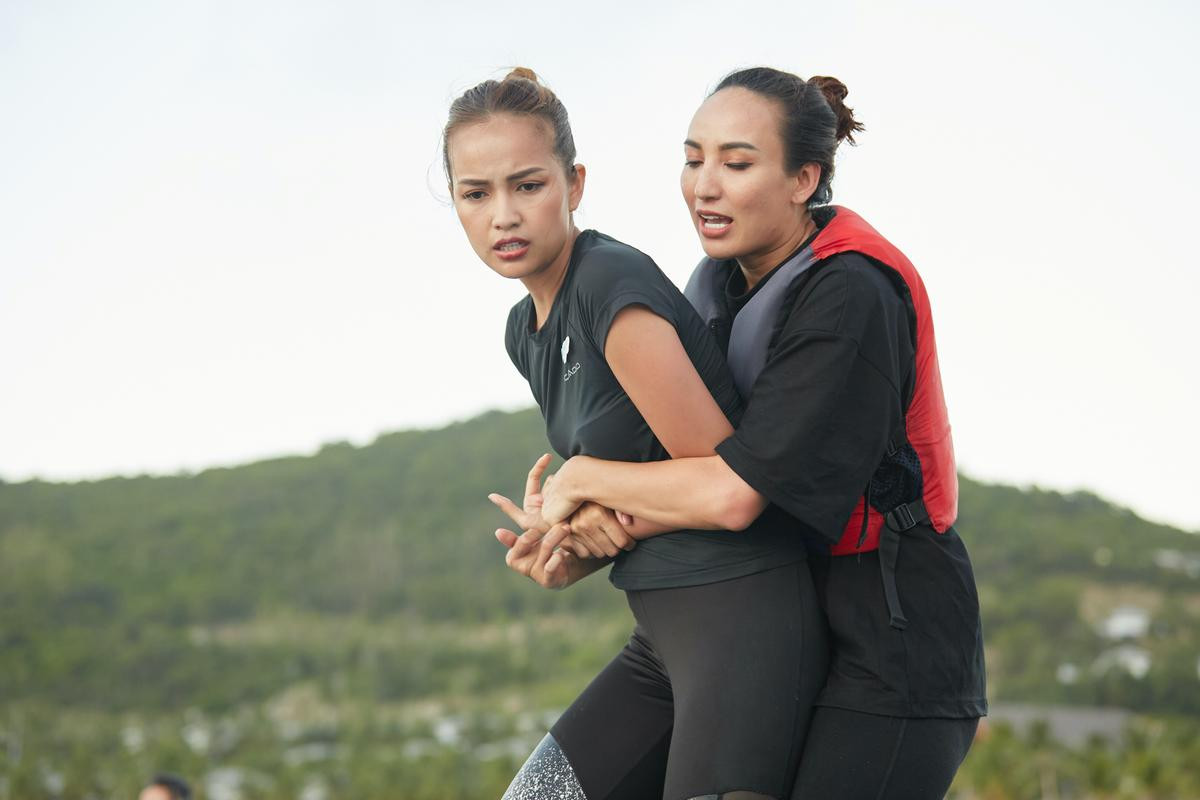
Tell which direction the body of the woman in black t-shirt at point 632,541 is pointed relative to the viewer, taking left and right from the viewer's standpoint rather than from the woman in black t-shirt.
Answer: facing the viewer and to the left of the viewer

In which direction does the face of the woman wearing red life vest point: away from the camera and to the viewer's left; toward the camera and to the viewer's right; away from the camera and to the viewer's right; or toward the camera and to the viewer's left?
toward the camera and to the viewer's left
